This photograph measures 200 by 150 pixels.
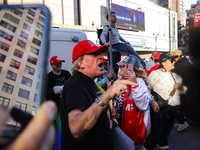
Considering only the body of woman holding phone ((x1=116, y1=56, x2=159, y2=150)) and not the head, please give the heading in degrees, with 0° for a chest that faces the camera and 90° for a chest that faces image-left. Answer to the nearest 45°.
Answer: approximately 45°

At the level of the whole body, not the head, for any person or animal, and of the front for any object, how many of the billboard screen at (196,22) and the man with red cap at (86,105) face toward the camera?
1

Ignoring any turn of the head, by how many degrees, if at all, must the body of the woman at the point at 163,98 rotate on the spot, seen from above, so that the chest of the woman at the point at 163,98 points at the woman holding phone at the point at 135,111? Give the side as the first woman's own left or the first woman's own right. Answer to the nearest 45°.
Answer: approximately 90° to the first woman's own right

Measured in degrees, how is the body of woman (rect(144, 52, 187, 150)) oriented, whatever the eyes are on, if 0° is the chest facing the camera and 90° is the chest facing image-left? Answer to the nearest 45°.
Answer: approximately 315°

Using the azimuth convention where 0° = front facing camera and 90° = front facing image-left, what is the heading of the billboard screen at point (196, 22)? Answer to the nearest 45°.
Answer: approximately 0°

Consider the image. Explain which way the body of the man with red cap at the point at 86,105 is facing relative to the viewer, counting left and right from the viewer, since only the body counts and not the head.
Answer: facing to the right of the viewer
